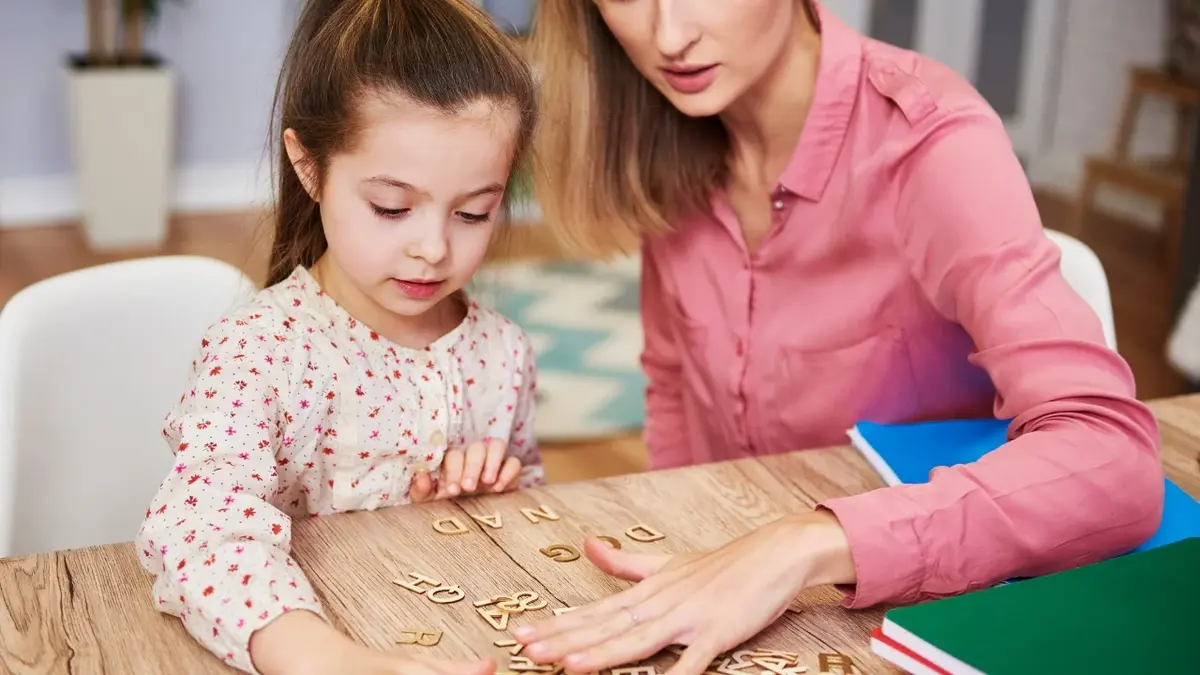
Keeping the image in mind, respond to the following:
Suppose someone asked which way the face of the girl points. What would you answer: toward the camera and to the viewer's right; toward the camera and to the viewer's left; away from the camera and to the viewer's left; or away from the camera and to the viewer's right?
toward the camera and to the viewer's right

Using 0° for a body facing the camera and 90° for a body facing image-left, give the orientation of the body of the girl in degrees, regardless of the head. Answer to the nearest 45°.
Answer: approximately 315°

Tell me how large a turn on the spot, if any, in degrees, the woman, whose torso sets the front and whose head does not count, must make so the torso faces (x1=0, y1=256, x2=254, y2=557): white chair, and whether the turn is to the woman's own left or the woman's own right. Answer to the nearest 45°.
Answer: approximately 45° to the woman's own right

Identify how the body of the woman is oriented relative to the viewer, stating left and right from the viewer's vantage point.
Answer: facing the viewer and to the left of the viewer

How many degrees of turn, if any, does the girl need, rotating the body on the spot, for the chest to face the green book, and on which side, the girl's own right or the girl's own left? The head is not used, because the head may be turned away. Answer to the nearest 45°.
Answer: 0° — they already face it

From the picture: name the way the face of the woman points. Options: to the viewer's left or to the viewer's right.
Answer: to the viewer's left

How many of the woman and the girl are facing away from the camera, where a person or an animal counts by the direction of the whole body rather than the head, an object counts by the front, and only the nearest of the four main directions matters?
0

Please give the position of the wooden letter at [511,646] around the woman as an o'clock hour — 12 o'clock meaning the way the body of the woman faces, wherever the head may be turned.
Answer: The wooden letter is roughly at 11 o'clock from the woman.

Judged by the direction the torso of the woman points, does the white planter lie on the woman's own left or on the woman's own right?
on the woman's own right
